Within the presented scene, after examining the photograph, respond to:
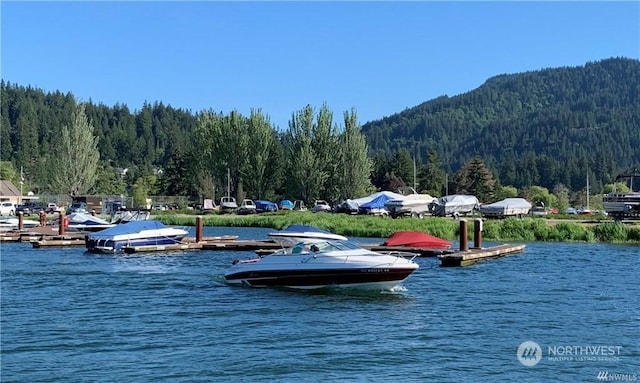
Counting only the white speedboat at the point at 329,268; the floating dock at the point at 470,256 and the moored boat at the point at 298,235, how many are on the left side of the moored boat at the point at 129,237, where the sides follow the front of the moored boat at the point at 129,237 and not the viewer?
0

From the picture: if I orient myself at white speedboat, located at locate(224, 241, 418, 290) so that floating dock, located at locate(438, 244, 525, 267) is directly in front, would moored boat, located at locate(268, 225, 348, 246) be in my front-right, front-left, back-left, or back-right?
front-left

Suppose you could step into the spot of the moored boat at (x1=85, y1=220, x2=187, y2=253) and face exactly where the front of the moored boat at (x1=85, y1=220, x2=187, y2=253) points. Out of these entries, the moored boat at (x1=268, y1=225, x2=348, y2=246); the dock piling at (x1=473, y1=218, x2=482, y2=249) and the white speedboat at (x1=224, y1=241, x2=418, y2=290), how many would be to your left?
0

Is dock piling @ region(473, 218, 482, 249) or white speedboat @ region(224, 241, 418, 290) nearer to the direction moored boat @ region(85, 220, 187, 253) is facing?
the dock piling

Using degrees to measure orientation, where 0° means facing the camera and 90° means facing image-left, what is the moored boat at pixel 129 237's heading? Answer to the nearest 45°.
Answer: approximately 225°

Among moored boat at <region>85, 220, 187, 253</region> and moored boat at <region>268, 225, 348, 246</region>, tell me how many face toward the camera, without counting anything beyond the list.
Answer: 0

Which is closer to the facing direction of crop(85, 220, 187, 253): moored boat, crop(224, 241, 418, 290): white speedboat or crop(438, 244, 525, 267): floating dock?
the floating dock

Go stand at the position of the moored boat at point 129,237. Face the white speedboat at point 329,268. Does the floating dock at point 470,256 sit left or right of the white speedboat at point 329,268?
left
